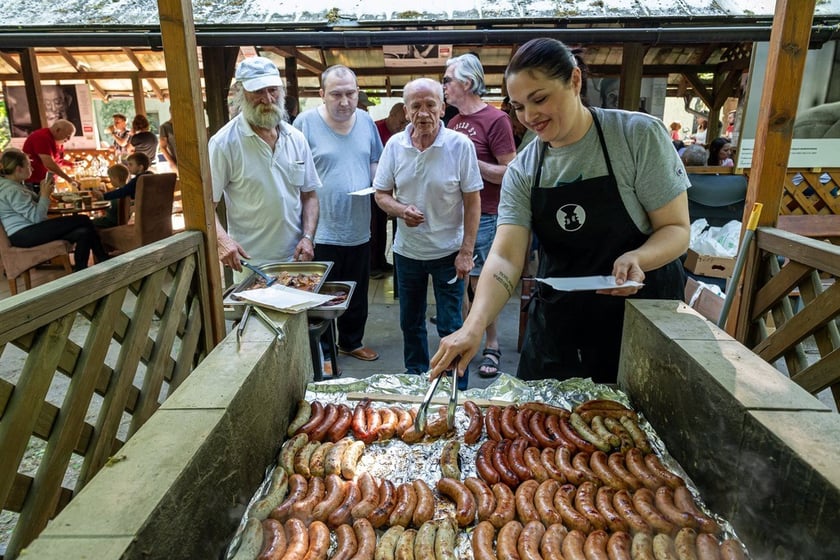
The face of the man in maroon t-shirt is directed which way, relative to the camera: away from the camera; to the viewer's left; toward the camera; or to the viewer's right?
to the viewer's left

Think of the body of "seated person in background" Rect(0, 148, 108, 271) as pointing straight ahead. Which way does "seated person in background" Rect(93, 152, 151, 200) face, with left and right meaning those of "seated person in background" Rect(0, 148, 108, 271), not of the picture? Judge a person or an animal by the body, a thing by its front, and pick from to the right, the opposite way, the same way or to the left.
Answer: the opposite way

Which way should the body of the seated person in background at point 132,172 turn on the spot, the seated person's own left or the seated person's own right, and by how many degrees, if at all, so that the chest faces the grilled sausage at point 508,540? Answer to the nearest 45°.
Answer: approximately 90° to the seated person's own left

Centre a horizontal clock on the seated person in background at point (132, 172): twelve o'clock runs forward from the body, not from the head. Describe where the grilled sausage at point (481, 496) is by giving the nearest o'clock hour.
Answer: The grilled sausage is roughly at 9 o'clock from the seated person in background.

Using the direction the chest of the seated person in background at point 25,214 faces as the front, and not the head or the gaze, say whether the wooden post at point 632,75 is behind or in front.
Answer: in front

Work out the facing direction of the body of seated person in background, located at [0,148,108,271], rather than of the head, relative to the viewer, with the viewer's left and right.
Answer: facing to the right of the viewer

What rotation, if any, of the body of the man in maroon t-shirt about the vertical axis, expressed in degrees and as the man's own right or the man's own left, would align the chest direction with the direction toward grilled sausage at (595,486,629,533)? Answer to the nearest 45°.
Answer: approximately 45° to the man's own left

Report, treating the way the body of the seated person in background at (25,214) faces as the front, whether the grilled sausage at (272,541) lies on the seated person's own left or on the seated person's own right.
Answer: on the seated person's own right

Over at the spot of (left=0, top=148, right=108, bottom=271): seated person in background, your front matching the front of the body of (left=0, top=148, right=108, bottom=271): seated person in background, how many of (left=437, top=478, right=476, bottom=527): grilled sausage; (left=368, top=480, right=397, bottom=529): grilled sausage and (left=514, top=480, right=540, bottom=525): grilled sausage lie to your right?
3

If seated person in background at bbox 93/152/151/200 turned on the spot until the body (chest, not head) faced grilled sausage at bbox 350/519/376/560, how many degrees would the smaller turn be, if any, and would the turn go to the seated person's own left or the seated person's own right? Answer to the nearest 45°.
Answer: approximately 90° to the seated person's own left

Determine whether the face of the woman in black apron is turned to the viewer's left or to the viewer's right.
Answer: to the viewer's left

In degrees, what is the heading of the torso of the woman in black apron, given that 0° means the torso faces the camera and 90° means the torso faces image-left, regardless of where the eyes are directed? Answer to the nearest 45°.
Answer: approximately 45°

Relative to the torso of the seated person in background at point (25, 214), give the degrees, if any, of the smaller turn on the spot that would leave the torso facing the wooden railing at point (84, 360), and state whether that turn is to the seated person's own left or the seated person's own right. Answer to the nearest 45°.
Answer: approximately 90° to the seated person's own right

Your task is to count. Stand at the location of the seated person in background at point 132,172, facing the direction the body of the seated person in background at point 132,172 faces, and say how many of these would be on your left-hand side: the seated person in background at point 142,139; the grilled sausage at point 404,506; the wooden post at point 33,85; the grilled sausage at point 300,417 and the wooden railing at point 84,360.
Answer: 3

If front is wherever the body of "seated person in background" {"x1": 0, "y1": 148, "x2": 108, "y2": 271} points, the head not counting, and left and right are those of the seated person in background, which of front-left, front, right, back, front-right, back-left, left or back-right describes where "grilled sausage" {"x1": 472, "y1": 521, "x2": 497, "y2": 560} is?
right

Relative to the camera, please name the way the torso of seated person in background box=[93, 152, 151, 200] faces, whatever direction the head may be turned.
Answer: to the viewer's left

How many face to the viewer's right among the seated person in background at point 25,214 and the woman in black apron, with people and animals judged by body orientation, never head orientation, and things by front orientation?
1
